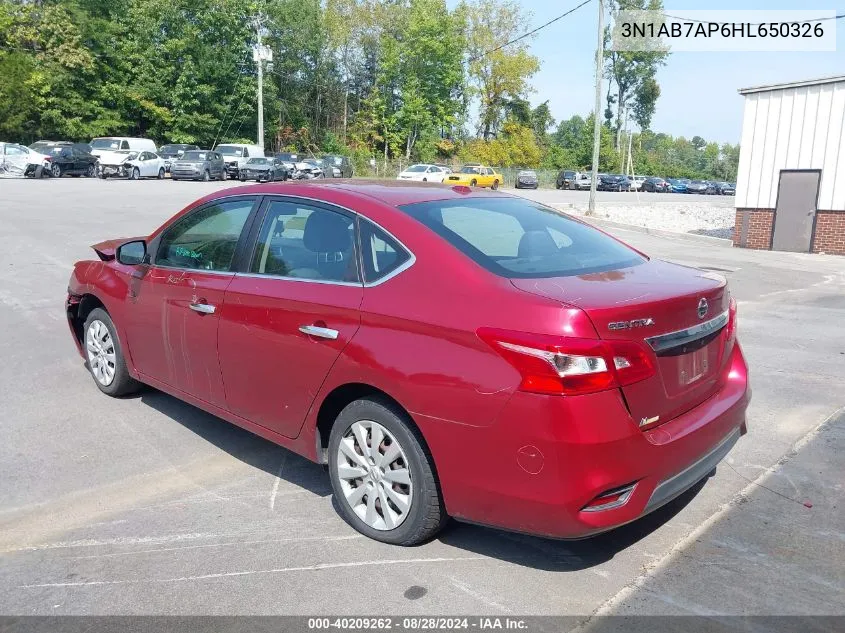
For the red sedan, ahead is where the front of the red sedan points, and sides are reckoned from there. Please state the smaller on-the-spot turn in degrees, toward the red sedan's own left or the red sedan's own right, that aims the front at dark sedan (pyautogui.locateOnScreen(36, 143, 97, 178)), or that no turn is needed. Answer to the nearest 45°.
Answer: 0° — it already faces it

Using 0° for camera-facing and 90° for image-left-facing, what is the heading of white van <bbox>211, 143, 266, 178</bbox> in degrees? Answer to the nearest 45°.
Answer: approximately 45°

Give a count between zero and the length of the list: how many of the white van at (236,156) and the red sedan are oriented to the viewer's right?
0

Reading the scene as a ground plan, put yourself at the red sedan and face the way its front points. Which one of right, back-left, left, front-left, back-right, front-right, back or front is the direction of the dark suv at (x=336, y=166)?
front-right

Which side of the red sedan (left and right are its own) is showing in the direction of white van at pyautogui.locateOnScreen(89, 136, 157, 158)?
front

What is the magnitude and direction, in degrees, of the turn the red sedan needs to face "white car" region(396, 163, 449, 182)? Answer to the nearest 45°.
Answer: approximately 45° to its right

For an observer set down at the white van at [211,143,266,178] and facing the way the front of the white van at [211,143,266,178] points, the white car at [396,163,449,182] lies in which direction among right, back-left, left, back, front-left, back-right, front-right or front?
back-left

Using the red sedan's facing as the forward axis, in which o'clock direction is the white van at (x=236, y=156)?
The white van is roughly at 1 o'clock from the red sedan.

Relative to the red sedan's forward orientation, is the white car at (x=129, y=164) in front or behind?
in front

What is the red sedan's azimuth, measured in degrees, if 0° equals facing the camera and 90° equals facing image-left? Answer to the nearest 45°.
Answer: approximately 135°
